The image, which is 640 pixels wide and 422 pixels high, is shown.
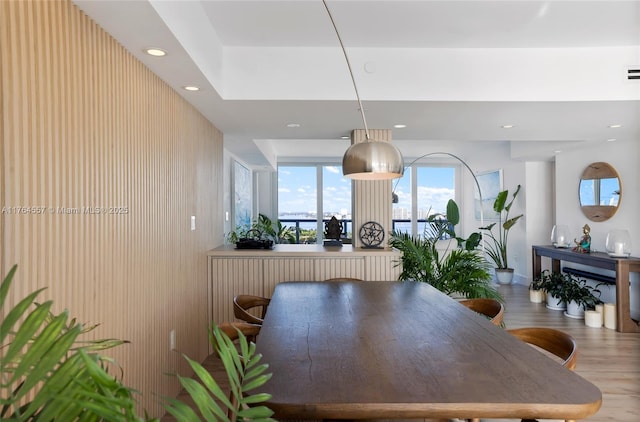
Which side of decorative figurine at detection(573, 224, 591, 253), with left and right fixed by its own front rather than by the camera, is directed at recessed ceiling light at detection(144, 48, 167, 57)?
front

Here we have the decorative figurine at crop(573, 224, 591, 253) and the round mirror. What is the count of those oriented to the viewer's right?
0

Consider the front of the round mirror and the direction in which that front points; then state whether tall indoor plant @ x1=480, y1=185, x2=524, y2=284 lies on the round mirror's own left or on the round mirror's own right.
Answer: on the round mirror's own right

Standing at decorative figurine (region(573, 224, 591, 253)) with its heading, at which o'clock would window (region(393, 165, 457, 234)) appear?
The window is roughly at 3 o'clock from the decorative figurine.

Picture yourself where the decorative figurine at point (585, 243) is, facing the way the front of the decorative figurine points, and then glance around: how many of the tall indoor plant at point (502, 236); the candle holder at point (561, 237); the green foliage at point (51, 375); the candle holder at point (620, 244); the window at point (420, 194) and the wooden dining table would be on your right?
3

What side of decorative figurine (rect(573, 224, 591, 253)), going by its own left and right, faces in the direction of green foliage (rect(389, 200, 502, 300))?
front

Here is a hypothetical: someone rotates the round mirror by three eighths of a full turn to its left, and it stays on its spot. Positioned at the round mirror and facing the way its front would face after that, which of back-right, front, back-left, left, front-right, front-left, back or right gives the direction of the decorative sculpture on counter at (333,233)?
back-right

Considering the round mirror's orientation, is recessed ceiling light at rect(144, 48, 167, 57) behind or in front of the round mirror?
in front

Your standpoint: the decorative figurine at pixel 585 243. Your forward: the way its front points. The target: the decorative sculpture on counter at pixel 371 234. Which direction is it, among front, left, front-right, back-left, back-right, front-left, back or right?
front

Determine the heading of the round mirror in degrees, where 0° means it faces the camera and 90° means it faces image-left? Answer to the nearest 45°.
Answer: approximately 45°
